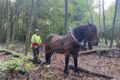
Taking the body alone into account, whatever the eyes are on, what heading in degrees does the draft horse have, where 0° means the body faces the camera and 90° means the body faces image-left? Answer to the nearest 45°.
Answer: approximately 315°

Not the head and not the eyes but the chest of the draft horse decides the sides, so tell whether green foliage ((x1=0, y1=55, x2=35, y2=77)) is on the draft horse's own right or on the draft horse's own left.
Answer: on the draft horse's own right
